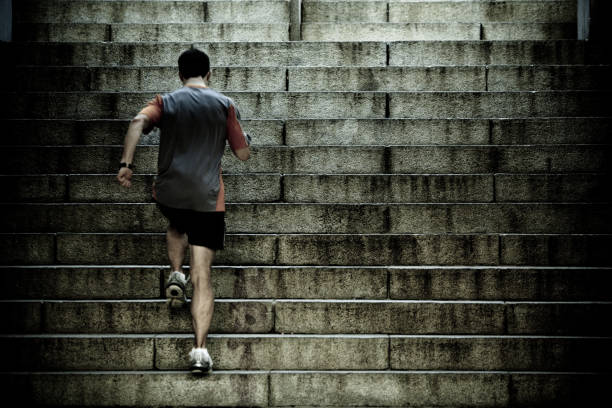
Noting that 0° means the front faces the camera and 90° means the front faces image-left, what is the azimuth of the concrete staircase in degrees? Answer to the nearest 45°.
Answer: approximately 0°
